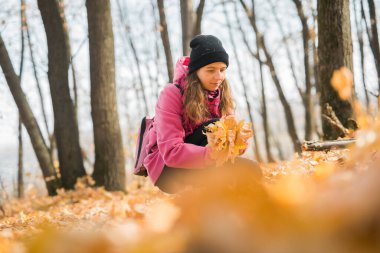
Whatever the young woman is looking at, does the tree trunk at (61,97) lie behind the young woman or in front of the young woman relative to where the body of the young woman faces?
behind

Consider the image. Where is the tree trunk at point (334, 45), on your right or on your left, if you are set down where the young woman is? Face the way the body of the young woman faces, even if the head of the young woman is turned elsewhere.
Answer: on your left

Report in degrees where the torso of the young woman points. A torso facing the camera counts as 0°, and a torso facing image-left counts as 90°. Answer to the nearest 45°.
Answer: approximately 315°

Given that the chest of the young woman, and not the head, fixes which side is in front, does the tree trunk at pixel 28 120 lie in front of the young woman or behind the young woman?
behind

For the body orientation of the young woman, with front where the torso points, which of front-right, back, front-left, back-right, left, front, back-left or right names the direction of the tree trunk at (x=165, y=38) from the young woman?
back-left

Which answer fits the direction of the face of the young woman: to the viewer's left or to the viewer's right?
to the viewer's right
